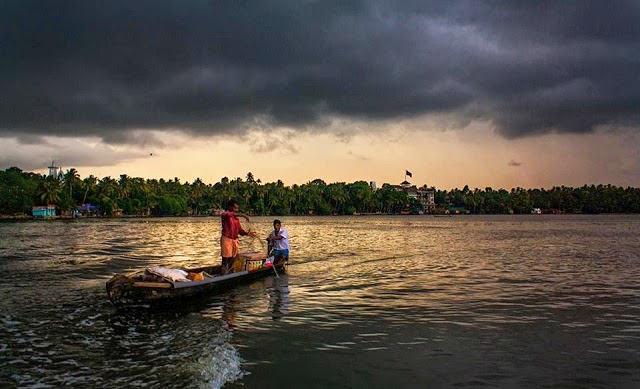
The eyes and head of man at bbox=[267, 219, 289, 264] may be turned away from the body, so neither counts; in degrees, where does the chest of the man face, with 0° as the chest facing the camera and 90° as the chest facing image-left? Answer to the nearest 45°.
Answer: approximately 45°
